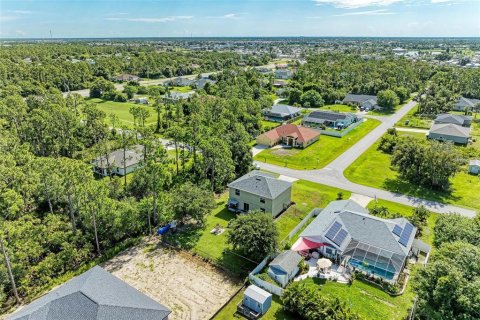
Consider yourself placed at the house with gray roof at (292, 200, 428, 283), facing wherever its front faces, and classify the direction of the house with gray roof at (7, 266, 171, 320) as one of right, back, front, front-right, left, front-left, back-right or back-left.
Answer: back

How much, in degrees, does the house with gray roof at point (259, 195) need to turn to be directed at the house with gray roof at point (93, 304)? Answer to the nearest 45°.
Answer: approximately 180°

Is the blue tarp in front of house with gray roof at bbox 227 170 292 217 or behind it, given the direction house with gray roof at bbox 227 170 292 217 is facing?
behind

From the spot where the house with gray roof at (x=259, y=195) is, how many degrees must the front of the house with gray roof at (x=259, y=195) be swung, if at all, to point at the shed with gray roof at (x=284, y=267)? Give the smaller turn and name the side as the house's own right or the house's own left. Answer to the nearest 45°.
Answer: approximately 135° to the house's own right

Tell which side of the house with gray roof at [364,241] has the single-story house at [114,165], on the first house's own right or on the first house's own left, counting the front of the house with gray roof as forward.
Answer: on the first house's own left

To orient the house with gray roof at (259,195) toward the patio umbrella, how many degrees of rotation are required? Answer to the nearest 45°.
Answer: approximately 90° to its right

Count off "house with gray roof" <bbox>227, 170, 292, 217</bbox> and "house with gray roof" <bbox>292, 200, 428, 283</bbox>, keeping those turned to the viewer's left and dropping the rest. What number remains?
0

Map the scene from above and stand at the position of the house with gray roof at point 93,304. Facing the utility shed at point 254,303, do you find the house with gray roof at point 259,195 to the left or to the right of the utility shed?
left

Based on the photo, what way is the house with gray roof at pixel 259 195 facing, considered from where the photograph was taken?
facing away from the viewer and to the right of the viewer

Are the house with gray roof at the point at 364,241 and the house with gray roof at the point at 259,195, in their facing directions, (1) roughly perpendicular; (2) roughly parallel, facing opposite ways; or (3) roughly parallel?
roughly parallel

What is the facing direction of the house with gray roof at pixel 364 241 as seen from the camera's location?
facing away from the viewer and to the right of the viewer

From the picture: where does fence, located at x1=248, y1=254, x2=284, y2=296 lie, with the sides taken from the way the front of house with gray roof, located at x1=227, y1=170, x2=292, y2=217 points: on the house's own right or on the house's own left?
on the house's own right

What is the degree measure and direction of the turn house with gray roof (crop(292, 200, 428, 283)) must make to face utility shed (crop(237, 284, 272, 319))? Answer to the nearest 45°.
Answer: approximately 180°
